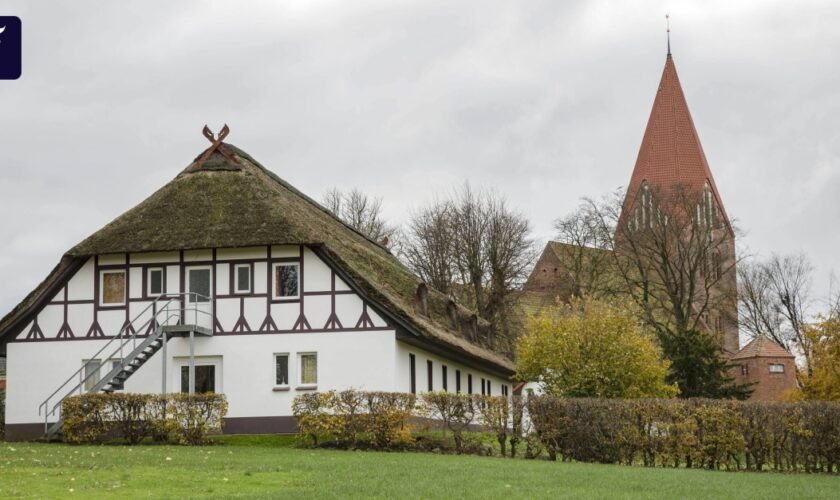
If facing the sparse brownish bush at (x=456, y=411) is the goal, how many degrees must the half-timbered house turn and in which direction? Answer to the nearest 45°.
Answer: approximately 45° to its left

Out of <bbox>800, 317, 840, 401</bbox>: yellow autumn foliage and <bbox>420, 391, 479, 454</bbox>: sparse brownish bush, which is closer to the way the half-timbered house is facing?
the sparse brownish bush

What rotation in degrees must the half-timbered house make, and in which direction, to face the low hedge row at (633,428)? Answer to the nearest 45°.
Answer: approximately 45° to its left

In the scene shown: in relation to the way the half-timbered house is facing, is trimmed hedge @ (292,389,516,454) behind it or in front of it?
in front

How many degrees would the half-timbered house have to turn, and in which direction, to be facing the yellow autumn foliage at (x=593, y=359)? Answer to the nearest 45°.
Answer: approximately 90° to its left

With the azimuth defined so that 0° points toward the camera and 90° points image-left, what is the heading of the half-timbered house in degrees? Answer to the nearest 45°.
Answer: approximately 0°

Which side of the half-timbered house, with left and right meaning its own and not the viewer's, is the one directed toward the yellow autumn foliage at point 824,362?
left

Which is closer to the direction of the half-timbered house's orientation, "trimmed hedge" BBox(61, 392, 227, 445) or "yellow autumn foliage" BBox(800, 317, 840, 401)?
the trimmed hedge
